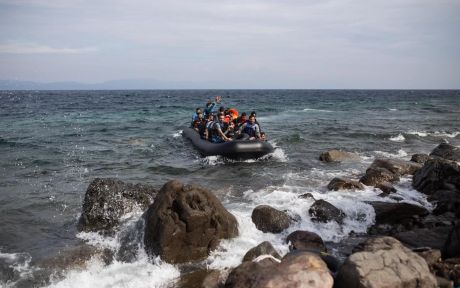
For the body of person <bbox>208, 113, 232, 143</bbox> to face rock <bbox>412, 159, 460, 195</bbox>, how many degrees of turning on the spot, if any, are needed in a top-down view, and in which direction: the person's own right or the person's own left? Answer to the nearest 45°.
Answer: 0° — they already face it

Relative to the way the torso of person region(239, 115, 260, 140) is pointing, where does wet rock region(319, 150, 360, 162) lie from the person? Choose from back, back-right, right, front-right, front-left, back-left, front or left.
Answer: left

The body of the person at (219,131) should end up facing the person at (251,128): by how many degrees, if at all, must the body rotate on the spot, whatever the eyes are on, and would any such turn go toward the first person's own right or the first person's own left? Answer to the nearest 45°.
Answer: approximately 45° to the first person's own left

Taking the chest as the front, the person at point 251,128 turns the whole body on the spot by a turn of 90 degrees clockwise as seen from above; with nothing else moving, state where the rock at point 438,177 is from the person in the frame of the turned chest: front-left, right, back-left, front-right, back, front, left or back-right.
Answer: back-left

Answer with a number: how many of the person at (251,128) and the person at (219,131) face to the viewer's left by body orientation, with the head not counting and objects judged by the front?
0

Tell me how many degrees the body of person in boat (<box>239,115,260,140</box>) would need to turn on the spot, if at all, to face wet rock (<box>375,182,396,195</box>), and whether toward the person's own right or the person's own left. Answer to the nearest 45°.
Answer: approximately 45° to the person's own left

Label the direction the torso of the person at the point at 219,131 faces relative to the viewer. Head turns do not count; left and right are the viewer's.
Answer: facing the viewer and to the right of the viewer

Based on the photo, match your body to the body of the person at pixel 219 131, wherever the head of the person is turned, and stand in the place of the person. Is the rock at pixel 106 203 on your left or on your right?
on your right

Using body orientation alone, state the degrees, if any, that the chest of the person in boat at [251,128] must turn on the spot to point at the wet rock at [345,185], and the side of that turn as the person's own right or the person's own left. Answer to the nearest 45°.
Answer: approximately 45° to the person's own left

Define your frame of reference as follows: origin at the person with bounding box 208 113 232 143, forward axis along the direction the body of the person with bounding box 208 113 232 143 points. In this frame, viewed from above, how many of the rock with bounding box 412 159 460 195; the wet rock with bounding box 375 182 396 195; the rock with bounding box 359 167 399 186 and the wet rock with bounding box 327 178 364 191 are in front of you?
4

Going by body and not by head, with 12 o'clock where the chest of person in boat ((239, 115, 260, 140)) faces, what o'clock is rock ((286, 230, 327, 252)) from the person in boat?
The rock is roughly at 12 o'clock from the person in boat.

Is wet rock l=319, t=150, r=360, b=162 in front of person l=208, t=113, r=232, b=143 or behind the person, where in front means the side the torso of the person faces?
in front

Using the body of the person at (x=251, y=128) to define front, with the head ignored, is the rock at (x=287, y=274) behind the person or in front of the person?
in front

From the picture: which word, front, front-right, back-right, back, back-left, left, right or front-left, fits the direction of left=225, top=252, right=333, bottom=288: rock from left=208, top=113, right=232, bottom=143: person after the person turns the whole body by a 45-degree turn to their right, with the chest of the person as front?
front

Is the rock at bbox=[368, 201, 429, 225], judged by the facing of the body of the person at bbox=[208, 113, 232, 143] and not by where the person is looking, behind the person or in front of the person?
in front

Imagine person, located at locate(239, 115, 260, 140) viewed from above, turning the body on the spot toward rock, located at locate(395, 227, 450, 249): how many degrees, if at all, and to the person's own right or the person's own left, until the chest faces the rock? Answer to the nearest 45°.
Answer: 0° — they already face it

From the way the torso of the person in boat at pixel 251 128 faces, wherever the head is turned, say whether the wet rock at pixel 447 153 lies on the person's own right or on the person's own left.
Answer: on the person's own left

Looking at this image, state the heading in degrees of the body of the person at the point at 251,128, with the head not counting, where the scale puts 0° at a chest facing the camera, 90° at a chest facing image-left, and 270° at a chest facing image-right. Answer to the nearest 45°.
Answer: approximately 0°

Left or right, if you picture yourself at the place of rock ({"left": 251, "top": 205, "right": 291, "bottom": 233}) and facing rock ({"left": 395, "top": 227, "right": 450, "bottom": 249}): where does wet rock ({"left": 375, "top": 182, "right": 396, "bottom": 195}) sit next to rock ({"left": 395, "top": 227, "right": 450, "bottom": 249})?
left

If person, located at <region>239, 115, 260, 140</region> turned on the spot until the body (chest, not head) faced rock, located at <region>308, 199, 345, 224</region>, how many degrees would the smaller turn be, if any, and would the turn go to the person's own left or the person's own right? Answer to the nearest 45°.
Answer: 0° — they already face it
